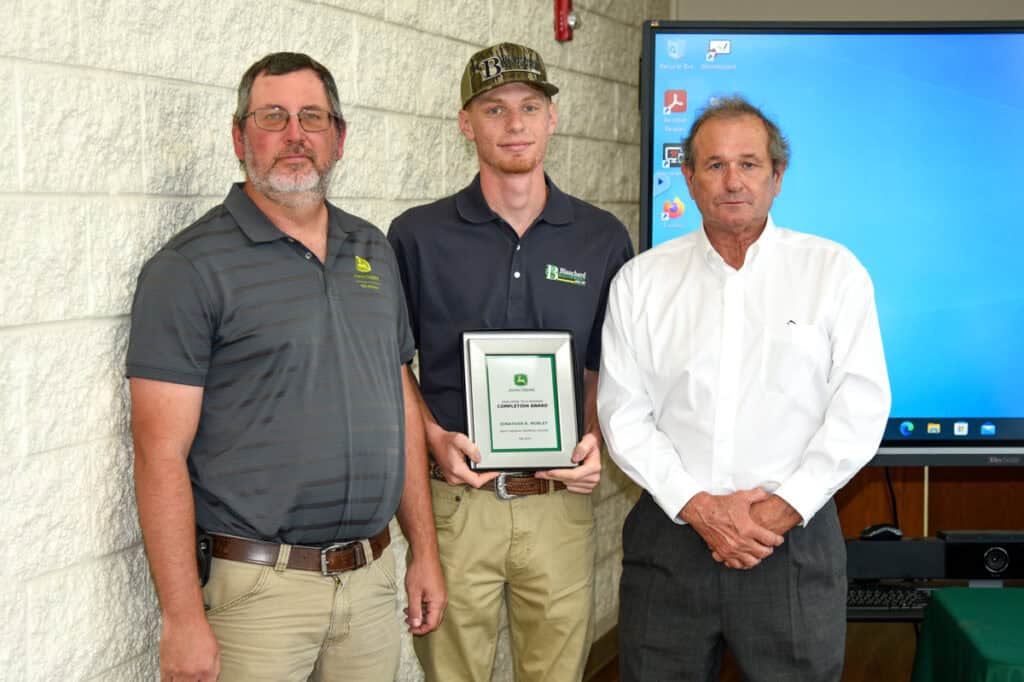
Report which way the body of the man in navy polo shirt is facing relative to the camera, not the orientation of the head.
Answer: toward the camera

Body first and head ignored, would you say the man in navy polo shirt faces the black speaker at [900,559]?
no

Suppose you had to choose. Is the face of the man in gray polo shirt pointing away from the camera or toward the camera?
toward the camera

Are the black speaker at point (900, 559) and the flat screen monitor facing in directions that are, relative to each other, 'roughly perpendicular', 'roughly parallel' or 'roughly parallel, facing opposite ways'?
roughly parallel

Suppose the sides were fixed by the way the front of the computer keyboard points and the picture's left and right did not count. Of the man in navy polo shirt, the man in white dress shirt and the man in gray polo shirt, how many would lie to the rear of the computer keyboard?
0

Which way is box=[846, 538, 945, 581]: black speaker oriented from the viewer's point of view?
toward the camera

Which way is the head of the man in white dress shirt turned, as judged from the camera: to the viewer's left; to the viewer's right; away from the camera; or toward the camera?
toward the camera

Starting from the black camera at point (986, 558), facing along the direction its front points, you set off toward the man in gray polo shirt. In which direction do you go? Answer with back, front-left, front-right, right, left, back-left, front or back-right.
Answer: front-right

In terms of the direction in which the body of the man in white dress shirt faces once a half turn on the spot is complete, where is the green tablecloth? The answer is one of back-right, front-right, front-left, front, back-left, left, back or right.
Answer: front-right

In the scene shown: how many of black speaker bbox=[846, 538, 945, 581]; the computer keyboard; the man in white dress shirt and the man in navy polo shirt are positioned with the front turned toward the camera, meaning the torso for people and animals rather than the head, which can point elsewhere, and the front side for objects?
4

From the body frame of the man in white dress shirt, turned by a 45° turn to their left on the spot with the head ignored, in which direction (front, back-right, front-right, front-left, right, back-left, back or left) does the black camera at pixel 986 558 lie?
left

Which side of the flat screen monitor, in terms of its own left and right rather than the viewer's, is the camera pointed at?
front

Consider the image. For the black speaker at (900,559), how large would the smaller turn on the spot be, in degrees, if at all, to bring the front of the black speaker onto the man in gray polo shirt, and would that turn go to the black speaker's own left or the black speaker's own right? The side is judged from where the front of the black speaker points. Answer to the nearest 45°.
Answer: approximately 45° to the black speaker's own right

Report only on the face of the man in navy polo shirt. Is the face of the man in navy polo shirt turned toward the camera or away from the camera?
toward the camera

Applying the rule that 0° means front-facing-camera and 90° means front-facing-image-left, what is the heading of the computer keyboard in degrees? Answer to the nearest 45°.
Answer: approximately 0°

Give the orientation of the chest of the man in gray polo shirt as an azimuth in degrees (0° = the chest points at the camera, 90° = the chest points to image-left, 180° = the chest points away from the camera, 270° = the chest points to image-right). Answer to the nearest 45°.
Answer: approximately 315°
